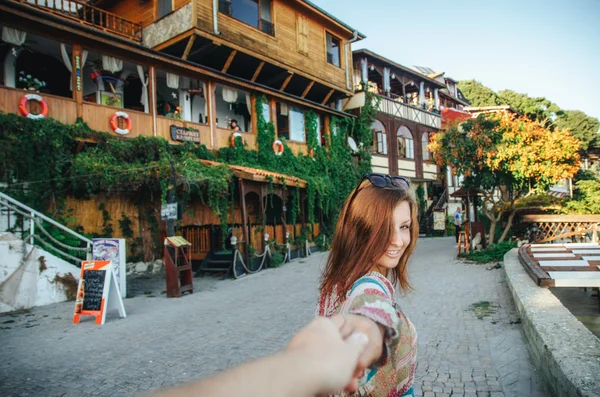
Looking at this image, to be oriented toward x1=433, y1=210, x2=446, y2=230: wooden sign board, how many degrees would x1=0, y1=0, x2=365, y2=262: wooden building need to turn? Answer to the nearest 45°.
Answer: approximately 90° to its left

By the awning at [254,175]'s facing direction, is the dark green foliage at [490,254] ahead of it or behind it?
ahead

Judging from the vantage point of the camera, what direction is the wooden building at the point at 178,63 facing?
facing the viewer and to the right of the viewer

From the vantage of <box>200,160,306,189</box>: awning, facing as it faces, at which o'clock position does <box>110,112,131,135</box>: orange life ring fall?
The orange life ring is roughly at 4 o'clock from the awning.

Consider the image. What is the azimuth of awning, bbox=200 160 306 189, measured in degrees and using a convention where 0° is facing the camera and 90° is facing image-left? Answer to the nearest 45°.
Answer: approximately 315°

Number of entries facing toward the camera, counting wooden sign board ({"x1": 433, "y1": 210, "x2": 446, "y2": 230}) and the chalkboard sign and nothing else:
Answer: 2

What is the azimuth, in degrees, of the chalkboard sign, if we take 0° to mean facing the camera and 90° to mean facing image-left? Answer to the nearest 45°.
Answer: approximately 0°
